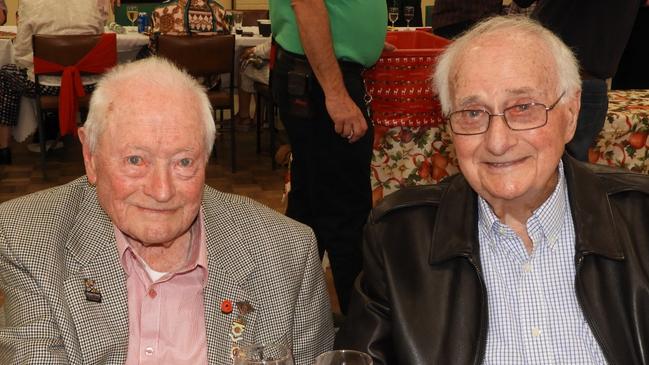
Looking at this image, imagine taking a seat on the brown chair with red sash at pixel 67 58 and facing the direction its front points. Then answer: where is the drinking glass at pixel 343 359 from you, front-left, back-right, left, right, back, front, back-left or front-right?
back

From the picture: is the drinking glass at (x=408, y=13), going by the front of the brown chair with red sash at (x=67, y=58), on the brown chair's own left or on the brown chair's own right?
on the brown chair's own right

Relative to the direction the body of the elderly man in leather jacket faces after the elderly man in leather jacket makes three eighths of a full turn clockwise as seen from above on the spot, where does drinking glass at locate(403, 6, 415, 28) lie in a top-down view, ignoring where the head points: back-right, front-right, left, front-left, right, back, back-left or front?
front-right

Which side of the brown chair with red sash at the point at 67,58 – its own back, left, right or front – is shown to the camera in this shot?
back

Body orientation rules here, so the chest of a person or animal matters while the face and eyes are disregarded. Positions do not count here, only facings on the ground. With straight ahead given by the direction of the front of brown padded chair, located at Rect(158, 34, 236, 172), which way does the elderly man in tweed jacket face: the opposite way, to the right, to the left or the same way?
the opposite way

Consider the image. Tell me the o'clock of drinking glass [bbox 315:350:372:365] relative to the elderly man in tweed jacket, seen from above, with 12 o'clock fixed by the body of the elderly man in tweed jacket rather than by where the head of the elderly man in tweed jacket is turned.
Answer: The drinking glass is roughly at 11 o'clock from the elderly man in tweed jacket.

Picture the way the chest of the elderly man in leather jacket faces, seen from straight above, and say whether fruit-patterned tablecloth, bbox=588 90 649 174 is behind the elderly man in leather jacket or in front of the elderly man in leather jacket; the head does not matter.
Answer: behind

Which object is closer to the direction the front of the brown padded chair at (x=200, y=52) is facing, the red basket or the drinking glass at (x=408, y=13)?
the drinking glass

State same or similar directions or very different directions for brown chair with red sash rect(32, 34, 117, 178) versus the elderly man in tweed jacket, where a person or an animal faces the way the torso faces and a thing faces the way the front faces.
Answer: very different directions

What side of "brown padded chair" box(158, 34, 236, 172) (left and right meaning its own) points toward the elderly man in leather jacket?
back

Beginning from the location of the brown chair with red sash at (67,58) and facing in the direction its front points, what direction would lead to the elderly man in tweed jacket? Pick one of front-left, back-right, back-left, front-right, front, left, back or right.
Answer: back

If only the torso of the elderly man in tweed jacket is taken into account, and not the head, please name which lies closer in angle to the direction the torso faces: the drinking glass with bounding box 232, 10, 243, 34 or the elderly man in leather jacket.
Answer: the elderly man in leather jacket
